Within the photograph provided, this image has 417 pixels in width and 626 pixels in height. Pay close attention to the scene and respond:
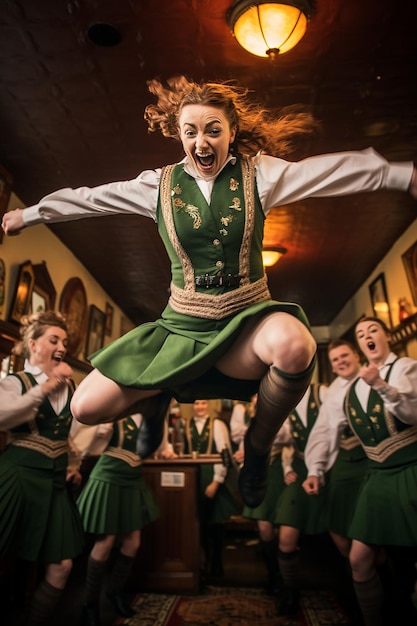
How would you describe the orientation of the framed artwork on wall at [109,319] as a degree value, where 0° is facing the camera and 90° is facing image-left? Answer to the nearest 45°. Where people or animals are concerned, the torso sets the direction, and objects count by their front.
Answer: approximately 315°

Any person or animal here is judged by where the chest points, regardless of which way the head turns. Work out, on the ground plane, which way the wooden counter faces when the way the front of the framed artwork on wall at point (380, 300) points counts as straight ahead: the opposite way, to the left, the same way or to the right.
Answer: to the left

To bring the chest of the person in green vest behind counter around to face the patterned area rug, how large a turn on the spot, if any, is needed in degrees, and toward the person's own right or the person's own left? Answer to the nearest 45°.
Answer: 0° — they already face it

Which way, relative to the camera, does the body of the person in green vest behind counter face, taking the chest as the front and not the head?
toward the camera

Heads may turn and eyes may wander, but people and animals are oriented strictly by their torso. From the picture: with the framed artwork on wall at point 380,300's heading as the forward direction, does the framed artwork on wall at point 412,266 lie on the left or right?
on its left

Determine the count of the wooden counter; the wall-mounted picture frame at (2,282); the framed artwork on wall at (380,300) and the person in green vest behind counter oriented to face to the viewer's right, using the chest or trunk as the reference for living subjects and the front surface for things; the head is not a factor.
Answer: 1

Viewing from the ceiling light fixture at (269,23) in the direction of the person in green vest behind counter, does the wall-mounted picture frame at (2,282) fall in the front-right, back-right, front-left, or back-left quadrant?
front-left

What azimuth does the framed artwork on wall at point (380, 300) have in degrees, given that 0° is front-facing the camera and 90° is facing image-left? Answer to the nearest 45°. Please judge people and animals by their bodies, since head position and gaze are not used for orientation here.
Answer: approximately 45°

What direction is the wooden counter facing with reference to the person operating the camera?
facing the viewer
